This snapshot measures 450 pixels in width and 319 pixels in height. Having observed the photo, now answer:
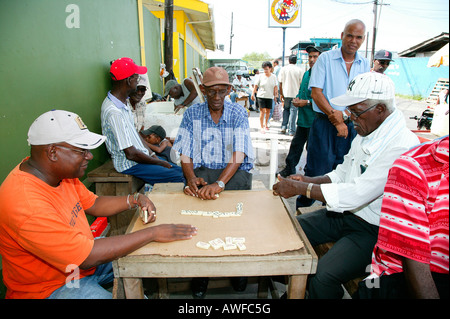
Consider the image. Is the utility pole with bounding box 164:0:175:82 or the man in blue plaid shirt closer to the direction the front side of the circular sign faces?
the man in blue plaid shirt

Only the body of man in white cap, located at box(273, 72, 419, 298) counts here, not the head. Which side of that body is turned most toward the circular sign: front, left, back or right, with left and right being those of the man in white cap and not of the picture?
right

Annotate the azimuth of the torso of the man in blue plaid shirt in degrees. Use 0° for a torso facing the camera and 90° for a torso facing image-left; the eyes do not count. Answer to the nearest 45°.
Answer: approximately 0°

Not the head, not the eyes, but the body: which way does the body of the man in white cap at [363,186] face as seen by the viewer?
to the viewer's left

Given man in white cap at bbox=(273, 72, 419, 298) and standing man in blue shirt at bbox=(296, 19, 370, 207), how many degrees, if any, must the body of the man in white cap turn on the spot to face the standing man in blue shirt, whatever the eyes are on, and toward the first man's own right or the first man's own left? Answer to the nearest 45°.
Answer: approximately 90° to the first man's own right

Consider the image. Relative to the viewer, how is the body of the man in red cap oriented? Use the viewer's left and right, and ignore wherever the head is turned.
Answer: facing to the right of the viewer

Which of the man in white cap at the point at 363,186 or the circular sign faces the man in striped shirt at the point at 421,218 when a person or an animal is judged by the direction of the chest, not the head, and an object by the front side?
the circular sign

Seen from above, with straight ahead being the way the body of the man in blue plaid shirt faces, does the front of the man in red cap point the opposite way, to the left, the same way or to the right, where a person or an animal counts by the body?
to the left

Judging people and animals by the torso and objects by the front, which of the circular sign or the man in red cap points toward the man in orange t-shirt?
the circular sign

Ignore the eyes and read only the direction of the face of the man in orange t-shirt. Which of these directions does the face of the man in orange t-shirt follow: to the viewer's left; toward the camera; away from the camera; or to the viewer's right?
to the viewer's right

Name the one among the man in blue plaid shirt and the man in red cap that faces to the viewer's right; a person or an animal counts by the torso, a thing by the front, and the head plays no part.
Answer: the man in red cap

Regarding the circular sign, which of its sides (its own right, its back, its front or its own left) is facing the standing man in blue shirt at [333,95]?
front

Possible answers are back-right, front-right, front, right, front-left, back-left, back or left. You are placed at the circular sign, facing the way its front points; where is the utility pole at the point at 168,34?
front-right

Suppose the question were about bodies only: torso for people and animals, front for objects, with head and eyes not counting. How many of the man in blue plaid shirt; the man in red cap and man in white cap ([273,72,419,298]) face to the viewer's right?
1
